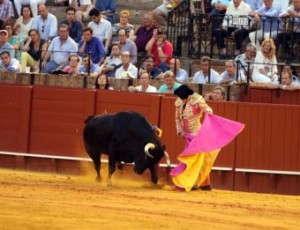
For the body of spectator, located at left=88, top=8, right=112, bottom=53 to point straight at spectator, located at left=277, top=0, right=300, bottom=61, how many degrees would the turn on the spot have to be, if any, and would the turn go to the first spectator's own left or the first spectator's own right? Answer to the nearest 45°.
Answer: approximately 135° to the first spectator's own left

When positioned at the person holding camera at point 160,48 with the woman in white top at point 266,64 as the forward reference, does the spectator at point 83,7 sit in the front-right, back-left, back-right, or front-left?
back-left

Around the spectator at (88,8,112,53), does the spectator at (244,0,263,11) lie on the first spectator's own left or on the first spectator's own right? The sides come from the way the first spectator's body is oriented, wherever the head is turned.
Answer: on the first spectator's own left

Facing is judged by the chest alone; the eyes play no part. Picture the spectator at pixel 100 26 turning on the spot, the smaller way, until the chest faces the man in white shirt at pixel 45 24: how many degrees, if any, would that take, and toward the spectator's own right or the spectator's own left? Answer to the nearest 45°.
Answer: approximately 45° to the spectator's own right

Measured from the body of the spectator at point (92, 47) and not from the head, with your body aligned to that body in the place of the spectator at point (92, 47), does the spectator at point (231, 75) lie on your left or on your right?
on your left

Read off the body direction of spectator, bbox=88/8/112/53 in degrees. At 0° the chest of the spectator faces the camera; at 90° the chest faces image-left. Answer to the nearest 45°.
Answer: approximately 45°

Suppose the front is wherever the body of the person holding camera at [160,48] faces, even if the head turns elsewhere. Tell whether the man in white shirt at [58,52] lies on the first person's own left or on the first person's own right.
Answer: on the first person's own right

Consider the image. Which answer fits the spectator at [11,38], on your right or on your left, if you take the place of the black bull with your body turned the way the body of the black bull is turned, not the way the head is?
on your left

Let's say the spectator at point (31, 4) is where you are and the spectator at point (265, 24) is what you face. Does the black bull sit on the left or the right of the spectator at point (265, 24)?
right

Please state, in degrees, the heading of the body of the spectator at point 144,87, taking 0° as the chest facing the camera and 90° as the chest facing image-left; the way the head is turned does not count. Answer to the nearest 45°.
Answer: approximately 0°

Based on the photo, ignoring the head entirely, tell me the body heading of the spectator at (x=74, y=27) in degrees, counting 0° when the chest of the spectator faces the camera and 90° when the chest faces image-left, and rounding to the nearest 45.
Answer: approximately 0°
